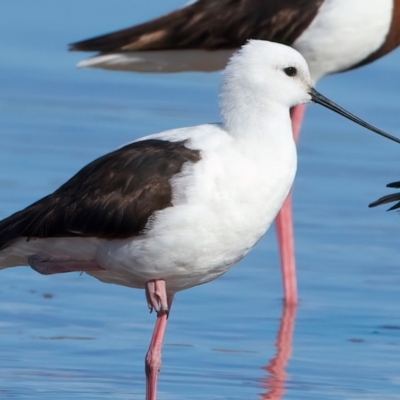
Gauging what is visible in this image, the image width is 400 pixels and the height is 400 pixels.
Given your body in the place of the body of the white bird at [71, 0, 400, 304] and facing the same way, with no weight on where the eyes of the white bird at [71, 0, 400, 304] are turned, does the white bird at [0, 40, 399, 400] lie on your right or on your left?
on your right

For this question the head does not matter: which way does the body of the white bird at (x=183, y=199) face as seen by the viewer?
to the viewer's right

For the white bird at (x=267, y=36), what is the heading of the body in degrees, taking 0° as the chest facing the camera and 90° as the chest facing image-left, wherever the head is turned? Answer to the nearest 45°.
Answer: approximately 270°

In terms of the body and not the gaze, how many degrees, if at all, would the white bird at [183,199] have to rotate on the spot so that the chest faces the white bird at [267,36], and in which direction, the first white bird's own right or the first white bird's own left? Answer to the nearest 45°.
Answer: approximately 90° to the first white bird's own left

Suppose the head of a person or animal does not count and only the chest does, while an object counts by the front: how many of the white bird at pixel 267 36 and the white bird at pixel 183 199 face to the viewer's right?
2
